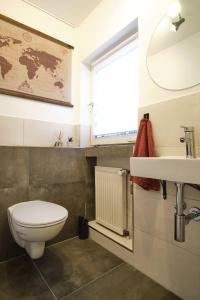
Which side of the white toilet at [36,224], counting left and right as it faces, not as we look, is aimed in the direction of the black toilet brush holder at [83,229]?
left

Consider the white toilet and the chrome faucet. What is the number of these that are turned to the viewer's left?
1

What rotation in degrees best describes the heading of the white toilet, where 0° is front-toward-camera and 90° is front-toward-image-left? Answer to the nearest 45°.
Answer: approximately 315°

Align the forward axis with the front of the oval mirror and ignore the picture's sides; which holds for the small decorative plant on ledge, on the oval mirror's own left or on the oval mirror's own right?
on the oval mirror's own right

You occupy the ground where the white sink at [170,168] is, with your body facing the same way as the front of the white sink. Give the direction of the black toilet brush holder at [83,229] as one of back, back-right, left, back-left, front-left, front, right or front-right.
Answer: right

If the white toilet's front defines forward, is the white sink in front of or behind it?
in front

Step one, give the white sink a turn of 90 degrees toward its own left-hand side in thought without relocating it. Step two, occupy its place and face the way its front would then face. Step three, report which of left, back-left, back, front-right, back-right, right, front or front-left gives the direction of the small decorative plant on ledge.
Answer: back

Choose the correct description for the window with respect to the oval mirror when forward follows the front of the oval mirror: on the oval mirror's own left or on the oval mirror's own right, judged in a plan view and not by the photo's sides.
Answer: on the oval mirror's own right

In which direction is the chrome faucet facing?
to the viewer's left
